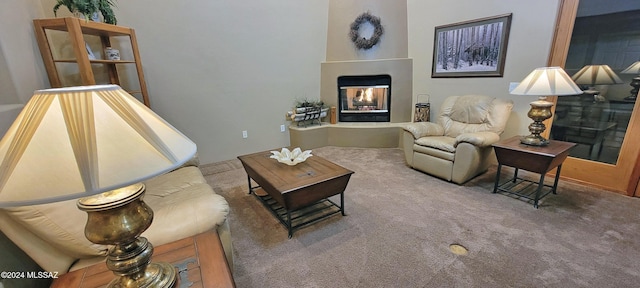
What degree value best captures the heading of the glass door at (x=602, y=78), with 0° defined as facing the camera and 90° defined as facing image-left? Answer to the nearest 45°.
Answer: approximately 45°

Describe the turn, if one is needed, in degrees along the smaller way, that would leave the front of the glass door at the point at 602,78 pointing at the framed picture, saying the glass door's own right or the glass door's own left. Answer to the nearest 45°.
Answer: approximately 45° to the glass door's own right

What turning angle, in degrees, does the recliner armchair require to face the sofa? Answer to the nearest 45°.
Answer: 0° — it already faces it

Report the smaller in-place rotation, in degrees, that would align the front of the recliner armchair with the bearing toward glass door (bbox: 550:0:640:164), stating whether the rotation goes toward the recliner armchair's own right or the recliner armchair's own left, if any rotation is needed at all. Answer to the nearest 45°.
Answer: approximately 135° to the recliner armchair's own left
